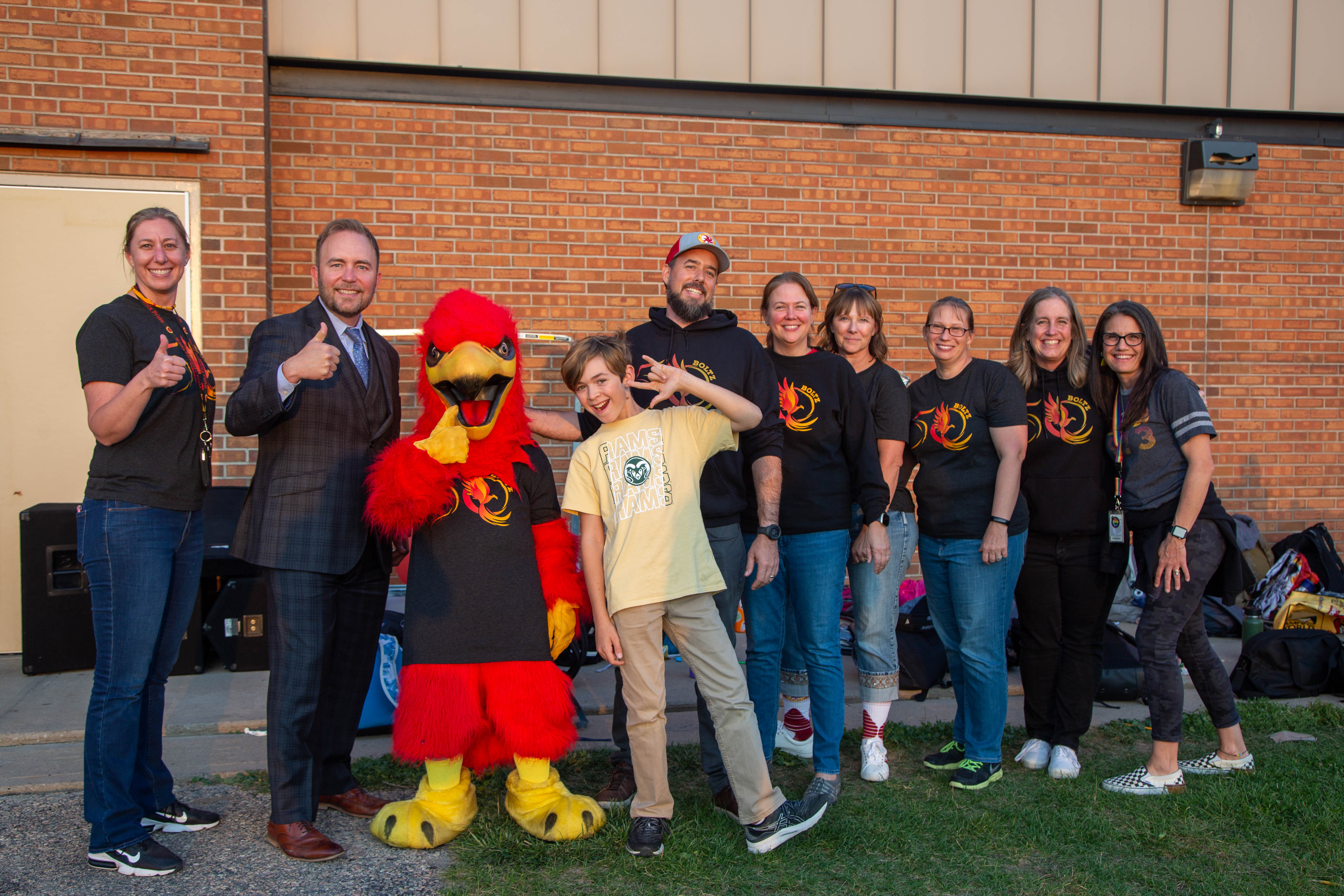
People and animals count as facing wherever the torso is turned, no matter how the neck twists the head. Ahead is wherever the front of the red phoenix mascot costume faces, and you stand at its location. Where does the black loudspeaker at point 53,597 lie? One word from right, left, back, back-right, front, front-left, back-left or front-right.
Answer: back-right

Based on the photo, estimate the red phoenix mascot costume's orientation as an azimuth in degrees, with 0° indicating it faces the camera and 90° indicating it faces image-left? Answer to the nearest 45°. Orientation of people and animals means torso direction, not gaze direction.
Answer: approximately 0°

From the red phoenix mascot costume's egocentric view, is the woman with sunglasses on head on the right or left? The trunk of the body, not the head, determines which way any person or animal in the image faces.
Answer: on its left

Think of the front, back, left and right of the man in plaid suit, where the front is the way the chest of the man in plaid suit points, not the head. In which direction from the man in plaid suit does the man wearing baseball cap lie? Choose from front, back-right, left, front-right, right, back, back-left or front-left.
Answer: front-left

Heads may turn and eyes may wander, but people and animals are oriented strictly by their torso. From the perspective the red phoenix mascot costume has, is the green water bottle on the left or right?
on its left

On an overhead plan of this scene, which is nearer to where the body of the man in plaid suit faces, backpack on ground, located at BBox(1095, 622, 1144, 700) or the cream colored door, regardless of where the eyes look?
the backpack on ground

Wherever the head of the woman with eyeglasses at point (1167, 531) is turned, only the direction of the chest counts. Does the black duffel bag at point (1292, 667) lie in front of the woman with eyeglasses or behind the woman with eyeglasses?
behind

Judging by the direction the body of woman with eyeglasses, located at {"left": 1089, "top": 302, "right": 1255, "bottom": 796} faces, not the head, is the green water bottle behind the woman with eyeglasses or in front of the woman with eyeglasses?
behind

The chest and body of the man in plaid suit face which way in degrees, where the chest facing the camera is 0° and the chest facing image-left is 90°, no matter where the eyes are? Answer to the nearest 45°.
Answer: approximately 315°
